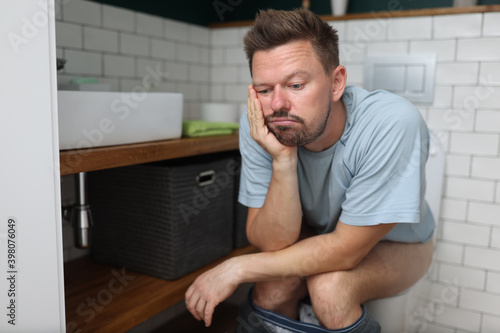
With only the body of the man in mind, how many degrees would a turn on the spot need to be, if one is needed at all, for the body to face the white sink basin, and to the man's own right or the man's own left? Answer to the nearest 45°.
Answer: approximately 45° to the man's own right

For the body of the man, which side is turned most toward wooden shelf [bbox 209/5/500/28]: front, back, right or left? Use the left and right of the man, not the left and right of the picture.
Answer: back

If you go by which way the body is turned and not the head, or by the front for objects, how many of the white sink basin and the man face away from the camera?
0

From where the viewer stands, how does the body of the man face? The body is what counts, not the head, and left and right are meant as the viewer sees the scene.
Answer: facing the viewer and to the left of the viewer

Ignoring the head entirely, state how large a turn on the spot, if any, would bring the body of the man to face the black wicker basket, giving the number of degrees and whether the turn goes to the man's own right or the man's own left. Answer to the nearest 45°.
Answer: approximately 90° to the man's own right

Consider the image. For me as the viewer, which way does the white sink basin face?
facing the viewer and to the right of the viewer
